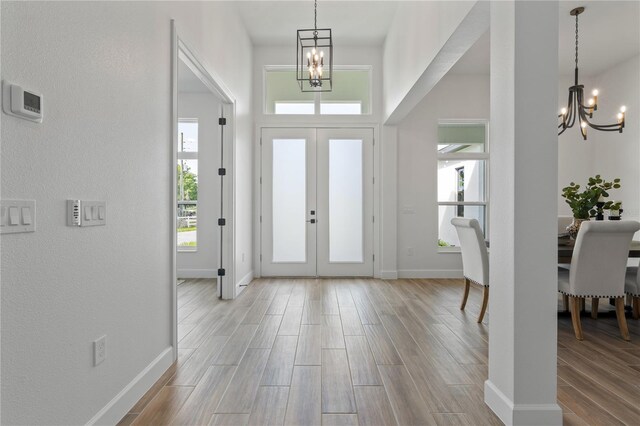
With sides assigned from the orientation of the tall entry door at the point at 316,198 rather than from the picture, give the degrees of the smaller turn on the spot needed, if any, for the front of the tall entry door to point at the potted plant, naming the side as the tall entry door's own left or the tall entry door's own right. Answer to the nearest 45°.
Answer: approximately 45° to the tall entry door's own left

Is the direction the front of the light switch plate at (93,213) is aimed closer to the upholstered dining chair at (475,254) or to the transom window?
the upholstered dining chair

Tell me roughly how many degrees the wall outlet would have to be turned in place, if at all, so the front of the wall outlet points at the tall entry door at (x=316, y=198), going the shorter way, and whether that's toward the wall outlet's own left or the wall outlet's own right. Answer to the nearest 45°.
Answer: approximately 90° to the wall outlet's own left

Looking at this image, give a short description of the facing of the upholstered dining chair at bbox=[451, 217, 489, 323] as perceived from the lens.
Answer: facing away from the viewer and to the right of the viewer

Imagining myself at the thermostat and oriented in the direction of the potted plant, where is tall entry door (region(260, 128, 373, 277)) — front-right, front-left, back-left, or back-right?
front-left

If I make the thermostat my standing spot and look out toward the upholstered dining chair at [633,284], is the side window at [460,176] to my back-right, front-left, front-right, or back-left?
front-left

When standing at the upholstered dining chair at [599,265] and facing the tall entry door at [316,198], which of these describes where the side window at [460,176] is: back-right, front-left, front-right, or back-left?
front-right

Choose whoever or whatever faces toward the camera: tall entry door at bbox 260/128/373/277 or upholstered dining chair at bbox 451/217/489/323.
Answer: the tall entry door

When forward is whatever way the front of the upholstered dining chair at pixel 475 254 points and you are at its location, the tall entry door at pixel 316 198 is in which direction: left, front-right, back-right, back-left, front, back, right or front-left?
left

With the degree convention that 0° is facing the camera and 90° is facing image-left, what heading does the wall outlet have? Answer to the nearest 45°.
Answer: approximately 315°

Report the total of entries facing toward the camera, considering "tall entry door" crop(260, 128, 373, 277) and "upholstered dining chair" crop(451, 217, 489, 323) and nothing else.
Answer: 1

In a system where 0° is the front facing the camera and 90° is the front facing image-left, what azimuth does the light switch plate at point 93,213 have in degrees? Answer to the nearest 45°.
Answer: approximately 315°

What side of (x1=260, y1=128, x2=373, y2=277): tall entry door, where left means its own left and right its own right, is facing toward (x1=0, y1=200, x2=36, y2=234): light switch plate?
front

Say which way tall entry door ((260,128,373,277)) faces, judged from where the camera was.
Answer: facing the viewer

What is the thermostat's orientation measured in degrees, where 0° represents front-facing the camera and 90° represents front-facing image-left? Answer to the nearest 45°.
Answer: approximately 315°
